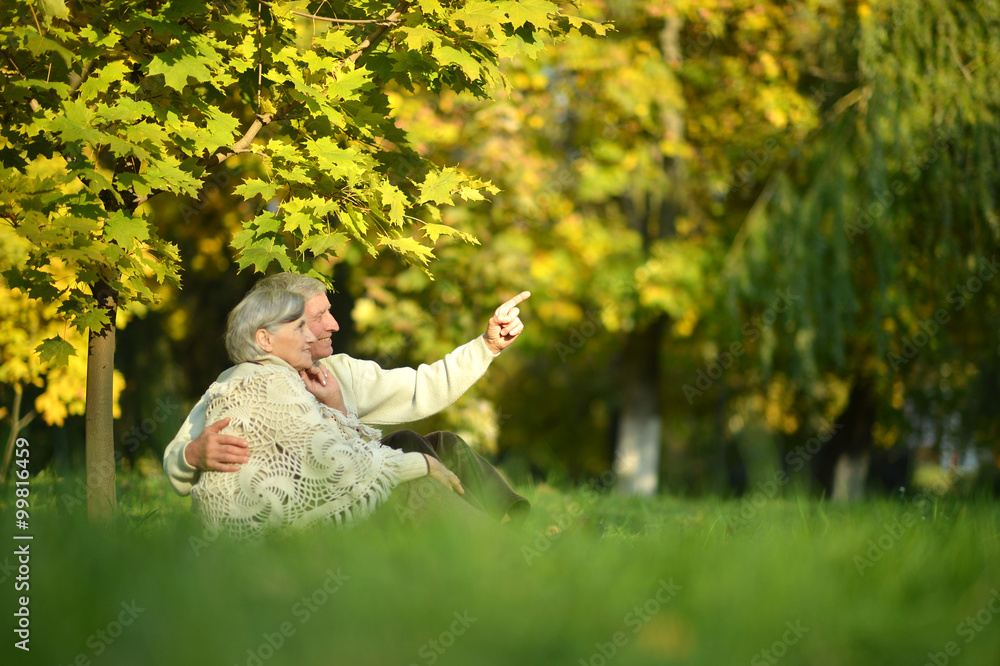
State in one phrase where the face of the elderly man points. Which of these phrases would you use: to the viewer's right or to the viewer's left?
to the viewer's right

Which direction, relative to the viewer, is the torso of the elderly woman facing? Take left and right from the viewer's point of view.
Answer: facing to the right of the viewer

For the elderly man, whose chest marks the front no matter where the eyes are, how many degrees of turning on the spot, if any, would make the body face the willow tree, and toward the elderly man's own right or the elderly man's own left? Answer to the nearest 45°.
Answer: approximately 45° to the elderly man's own left

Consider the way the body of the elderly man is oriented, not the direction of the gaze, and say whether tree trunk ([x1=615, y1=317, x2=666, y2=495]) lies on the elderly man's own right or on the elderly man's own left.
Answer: on the elderly man's own left

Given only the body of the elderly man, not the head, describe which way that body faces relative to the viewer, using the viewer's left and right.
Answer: facing to the right of the viewer

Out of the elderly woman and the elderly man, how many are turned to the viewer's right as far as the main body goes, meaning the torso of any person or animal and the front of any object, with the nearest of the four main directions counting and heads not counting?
2

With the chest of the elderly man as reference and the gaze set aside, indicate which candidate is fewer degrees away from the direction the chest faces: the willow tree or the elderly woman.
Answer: the willow tree

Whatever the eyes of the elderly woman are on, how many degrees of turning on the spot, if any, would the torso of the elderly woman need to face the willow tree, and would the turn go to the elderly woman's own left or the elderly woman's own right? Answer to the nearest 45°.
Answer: approximately 45° to the elderly woman's own left
